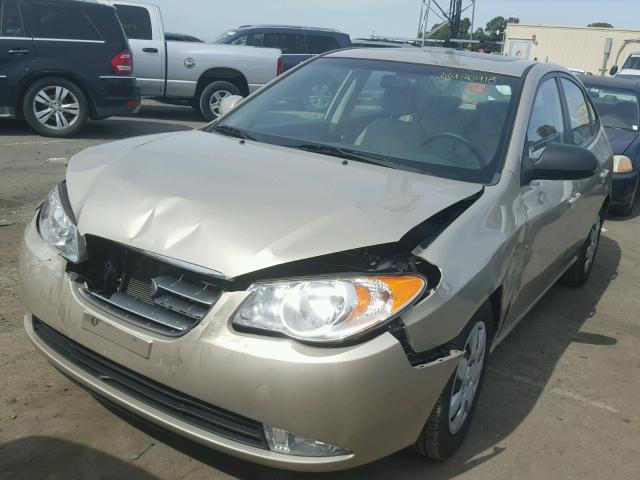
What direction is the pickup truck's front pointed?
to the viewer's left

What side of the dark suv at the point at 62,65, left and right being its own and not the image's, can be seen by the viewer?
left

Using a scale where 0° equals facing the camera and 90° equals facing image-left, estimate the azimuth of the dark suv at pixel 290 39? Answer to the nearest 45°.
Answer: approximately 90°

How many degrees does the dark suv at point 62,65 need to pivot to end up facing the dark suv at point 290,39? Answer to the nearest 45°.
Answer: approximately 135° to its right

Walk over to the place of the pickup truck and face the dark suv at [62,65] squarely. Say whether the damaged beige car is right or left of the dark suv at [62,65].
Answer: left

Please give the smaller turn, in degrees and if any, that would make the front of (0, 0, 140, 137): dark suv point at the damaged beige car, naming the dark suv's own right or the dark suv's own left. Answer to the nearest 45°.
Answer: approximately 90° to the dark suv's own left

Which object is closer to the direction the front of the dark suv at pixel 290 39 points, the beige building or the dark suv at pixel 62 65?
the dark suv

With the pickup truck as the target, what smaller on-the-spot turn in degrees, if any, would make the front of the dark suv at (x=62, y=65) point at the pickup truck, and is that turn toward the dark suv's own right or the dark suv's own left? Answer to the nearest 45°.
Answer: approximately 135° to the dark suv's own right
